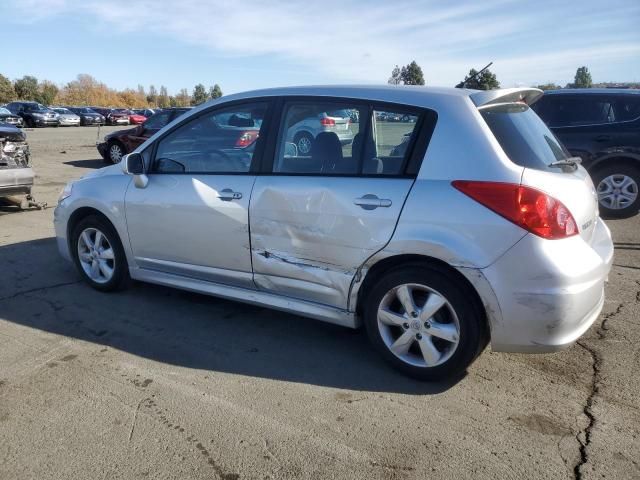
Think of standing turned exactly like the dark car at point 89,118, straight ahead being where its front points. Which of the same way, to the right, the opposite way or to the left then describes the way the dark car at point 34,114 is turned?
the same way

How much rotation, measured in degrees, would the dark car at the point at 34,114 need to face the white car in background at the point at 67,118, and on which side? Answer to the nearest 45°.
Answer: approximately 90° to its left

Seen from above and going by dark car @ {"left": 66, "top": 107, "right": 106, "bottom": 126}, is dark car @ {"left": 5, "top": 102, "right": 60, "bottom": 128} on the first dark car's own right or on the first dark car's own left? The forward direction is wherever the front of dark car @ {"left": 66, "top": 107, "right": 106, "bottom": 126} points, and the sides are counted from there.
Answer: on the first dark car's own right

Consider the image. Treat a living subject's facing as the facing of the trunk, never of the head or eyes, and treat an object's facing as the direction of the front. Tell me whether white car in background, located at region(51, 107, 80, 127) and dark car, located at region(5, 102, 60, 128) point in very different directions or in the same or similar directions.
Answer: same or similar directions

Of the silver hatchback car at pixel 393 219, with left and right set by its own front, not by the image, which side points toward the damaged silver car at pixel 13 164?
front

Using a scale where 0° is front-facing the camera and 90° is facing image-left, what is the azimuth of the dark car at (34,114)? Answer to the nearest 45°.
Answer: approximately 315°

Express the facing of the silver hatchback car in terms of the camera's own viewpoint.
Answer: facing away from the viewer and to the left of the viewer

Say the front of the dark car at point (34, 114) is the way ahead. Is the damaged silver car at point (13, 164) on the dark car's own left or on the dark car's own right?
on the dark car's own right

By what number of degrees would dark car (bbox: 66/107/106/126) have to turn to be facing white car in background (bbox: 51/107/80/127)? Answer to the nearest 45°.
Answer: approximately 90° to its right

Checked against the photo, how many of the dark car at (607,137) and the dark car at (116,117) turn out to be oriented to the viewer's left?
1

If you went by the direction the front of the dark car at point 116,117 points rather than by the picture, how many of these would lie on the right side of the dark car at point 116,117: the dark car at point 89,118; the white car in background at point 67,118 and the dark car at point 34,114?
3

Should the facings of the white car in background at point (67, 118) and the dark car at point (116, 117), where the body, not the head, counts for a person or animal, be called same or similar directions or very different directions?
same or similar directions

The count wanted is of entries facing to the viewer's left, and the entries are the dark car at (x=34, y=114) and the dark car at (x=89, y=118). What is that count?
0
